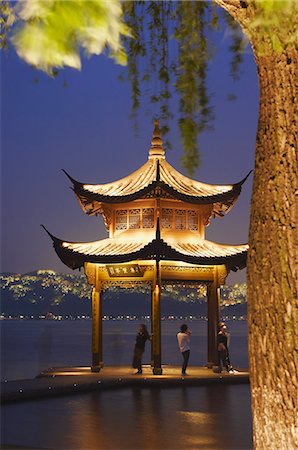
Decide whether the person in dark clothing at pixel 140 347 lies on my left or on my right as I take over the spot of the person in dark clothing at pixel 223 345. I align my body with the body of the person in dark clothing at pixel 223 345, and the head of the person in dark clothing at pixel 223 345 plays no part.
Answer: on my right
